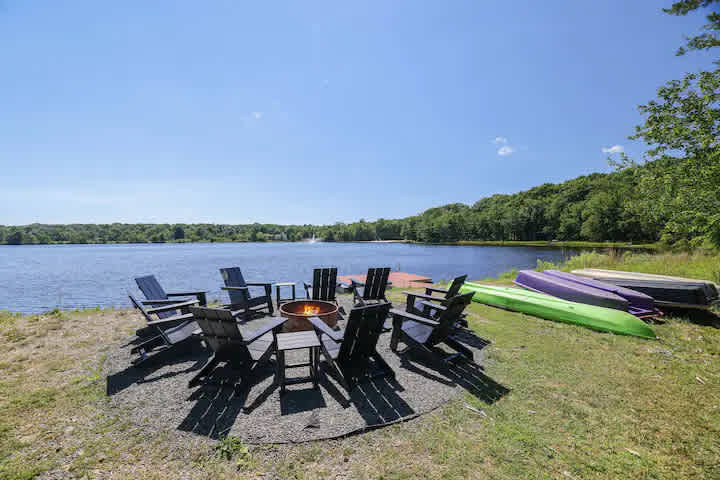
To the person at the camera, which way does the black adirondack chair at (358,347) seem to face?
facing away from the viewer and to the left of the viewer

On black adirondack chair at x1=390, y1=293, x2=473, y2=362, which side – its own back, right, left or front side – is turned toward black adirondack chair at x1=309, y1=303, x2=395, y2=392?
left

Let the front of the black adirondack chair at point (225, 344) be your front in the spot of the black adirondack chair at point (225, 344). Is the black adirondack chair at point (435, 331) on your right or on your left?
on your right

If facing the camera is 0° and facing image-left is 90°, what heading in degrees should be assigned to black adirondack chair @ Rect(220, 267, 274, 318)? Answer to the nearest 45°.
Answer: approximately 315°

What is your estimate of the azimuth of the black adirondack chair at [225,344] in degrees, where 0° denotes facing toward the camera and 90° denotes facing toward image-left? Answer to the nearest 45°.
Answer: approximately 225°

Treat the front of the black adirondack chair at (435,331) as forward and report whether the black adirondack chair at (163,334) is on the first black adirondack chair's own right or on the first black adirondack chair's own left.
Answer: on the first black adirondack chair's own left

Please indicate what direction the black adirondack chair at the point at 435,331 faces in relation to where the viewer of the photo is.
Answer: facing away from the viewer and to the left of the viewer

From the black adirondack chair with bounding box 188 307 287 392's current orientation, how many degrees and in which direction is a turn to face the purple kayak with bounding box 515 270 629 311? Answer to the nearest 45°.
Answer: approximately 45° to its right

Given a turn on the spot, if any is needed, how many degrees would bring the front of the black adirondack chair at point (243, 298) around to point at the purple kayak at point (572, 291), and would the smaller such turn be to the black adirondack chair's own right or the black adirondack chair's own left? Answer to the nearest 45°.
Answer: approximately 45° to the black adirondack chair's own left

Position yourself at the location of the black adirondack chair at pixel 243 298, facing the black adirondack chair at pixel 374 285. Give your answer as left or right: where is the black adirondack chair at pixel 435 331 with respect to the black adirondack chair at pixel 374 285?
right

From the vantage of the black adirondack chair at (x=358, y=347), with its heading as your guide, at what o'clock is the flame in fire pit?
The flame in fire pit is roughly at 1 o'clock from the black adirondack chair.

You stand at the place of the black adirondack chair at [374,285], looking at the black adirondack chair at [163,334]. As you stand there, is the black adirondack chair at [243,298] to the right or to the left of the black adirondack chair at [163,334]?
right

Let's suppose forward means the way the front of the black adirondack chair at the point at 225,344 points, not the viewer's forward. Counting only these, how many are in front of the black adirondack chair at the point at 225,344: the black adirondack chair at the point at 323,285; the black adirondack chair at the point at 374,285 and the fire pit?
3
